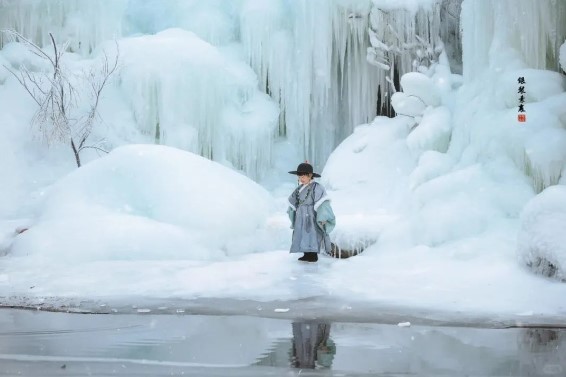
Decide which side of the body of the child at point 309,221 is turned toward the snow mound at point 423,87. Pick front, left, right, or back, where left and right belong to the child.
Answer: back

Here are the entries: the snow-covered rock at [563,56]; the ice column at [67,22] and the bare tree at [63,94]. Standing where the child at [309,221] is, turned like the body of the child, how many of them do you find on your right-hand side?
2

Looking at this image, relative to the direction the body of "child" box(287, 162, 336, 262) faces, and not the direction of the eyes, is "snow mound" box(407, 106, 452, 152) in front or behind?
behind

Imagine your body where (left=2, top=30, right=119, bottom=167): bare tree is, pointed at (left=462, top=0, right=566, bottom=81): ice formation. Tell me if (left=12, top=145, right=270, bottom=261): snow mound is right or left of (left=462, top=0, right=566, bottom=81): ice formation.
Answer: right

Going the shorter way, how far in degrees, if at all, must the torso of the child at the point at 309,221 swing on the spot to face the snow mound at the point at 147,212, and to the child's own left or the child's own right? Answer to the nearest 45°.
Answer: approximately 90° to the child's own right

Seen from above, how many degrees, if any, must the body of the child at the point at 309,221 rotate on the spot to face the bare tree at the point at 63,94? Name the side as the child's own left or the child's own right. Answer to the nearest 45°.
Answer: approximately 90° to the child's own right

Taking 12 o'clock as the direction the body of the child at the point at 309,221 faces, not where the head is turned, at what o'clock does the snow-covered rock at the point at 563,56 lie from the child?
The snow-covered rock is roughly at 7 o'clock from the child.

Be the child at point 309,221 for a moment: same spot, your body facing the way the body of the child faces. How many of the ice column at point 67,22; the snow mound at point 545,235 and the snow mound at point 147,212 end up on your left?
1

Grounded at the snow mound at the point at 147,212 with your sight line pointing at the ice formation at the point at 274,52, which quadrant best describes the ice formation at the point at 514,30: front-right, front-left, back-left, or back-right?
front-right

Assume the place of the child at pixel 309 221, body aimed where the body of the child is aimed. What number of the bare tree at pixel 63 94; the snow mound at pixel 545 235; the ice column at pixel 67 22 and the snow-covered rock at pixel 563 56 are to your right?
2

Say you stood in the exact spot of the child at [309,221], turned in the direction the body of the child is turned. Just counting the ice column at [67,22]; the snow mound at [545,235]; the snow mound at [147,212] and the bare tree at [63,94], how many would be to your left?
1

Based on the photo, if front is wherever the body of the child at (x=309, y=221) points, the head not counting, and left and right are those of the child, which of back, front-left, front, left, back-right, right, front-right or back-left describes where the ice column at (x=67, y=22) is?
right
